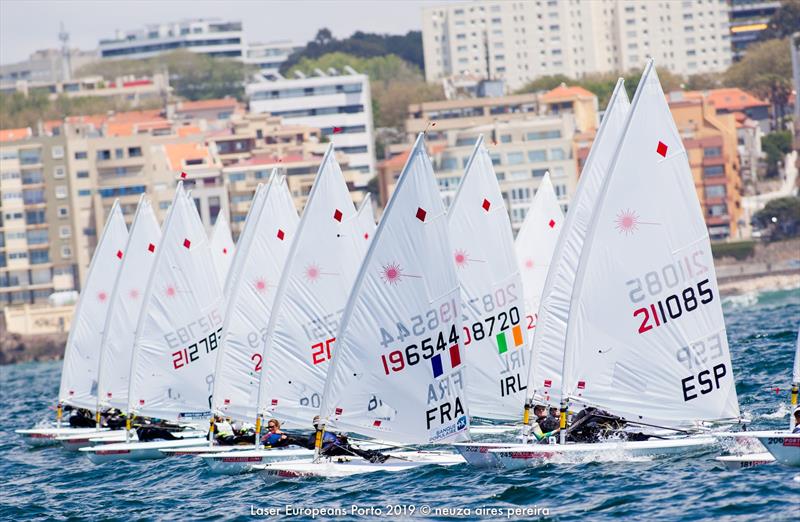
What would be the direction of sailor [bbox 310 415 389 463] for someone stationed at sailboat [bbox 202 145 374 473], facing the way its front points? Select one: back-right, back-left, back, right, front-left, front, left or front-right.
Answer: front-left

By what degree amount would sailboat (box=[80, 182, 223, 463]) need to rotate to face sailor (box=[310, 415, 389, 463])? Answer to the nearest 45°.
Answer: approximately 45° to its left
